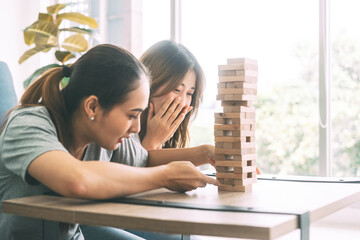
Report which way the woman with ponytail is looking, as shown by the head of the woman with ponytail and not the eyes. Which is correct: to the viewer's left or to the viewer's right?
to the viewer's right

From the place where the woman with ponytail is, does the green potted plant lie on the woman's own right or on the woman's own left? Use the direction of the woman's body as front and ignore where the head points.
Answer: on the woman's own left

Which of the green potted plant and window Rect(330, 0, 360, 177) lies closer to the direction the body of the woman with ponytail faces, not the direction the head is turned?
the window

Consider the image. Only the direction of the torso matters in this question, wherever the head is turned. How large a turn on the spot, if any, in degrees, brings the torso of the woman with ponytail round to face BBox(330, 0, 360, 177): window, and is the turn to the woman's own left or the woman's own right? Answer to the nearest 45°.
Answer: approximately 45° to the woman's own left

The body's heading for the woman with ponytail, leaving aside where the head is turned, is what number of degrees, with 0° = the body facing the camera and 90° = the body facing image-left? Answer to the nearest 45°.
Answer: approximately 270°
